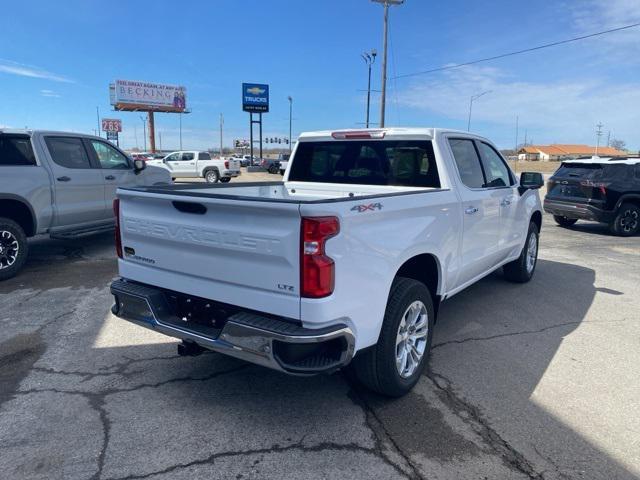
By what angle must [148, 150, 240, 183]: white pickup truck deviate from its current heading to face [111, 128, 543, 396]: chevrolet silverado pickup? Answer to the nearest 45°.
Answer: approximately 135° to its left

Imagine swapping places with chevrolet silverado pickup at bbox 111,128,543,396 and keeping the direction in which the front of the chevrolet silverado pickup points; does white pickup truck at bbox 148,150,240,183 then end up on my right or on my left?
on my left

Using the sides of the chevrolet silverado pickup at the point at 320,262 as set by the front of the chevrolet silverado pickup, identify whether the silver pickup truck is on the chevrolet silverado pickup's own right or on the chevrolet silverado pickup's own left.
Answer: on the chevrolet silverado pickup's own left

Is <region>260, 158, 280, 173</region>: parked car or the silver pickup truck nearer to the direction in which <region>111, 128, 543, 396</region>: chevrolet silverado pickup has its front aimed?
the parked car

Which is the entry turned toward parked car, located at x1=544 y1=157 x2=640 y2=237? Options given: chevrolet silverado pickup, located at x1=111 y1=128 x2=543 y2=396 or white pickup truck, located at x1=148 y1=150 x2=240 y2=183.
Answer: the chevrolet silverado pickup

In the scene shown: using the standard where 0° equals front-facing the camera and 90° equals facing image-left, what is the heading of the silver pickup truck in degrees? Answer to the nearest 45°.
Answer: approximately 225°

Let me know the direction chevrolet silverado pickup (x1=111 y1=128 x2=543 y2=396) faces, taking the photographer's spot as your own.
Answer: facing away from the viewer and to the right of the viewer
